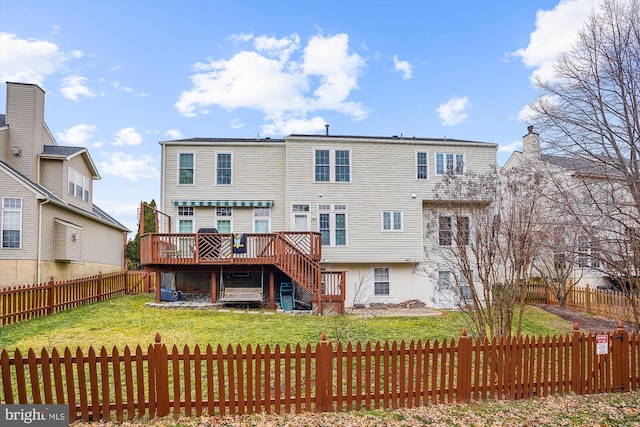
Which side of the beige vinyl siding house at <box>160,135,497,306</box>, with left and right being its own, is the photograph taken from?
back

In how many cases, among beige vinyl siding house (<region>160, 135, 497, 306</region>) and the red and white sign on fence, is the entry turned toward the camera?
1

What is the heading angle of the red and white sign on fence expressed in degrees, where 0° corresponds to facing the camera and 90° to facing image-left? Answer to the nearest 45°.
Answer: approximately 0°
